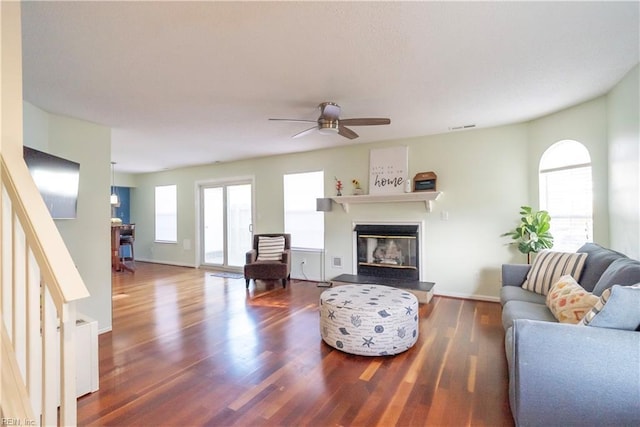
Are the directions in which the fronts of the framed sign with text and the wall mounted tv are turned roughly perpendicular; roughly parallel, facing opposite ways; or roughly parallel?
roughly perpendicular

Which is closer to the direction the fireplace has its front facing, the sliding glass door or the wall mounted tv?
the wall mounted tv

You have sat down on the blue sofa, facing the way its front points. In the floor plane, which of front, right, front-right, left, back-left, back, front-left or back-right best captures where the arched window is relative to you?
right

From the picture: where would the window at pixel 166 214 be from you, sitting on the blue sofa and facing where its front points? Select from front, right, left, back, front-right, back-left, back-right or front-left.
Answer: front

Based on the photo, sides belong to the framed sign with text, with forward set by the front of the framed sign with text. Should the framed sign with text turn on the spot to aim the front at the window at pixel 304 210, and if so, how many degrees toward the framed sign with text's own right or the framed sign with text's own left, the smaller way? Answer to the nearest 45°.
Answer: approximately 90° to the framed sign with text's own right

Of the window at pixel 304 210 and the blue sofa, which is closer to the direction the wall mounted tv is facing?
the blue sofa

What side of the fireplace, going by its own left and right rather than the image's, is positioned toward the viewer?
front

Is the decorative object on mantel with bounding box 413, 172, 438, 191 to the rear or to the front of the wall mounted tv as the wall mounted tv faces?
to the front

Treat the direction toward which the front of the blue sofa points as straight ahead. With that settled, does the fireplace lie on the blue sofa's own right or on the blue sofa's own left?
on the blue sofa's own right

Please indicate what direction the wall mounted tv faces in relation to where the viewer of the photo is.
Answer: facing the viewer and to the right of the viewer

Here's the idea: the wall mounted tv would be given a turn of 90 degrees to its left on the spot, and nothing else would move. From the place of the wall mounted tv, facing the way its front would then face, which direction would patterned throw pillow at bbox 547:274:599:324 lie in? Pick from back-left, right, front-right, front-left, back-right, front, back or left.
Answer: right

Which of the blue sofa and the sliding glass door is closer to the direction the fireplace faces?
the blue sofa

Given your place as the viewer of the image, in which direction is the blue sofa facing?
facing to the left of the viewer

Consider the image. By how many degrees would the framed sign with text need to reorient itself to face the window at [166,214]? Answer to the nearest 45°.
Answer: approximately 90° to its right

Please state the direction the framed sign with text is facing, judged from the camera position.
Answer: facing the viewer
